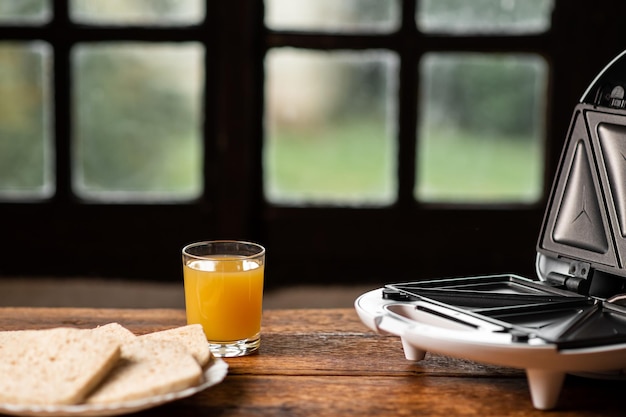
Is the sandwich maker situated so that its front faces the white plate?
yes

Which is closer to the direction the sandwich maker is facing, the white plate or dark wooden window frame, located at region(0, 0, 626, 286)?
the white plate

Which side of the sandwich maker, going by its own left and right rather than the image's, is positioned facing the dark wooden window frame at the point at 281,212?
right

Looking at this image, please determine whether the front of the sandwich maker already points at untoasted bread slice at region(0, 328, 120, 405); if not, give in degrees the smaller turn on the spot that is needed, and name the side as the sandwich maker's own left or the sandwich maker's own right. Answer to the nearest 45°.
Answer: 0° — it already faces it

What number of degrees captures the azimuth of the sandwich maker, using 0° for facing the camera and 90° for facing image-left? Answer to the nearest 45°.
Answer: approximately 45°

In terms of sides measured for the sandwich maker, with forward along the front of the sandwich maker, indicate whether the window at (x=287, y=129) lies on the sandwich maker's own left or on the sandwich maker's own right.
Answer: on the sandwich maker's own right
